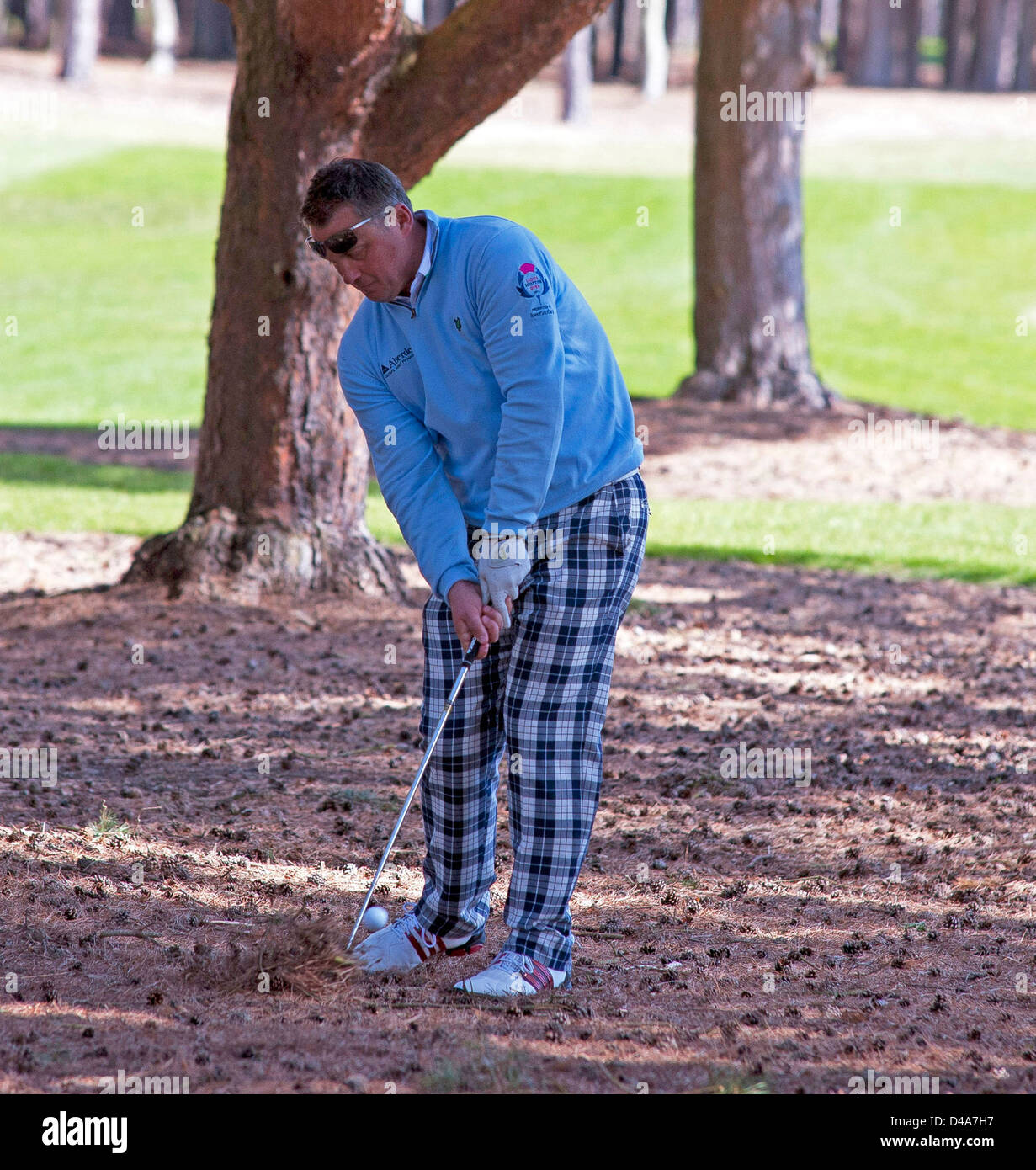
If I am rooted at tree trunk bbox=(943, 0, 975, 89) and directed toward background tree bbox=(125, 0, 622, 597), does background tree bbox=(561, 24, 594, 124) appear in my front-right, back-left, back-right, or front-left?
front-right

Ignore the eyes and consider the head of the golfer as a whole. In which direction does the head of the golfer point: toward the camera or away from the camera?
toward the camera

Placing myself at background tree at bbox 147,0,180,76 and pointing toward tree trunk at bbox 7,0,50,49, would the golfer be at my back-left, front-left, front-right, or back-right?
back-left

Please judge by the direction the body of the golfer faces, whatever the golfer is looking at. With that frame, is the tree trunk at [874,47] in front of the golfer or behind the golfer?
behind

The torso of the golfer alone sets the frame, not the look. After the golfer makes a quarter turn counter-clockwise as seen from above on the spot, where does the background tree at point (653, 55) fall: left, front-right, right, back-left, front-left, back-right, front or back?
back-left

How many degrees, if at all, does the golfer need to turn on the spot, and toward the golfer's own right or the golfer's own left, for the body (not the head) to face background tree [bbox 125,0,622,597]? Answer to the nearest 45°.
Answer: approximately 135° to the golfer's own right

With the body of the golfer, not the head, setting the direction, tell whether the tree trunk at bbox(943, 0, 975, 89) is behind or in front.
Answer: behind

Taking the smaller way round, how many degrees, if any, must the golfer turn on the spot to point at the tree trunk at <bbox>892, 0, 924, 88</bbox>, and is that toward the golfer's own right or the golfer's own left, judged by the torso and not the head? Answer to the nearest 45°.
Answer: approximately 135° to the golfer's own right

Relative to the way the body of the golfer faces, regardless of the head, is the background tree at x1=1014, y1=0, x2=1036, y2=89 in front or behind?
behind

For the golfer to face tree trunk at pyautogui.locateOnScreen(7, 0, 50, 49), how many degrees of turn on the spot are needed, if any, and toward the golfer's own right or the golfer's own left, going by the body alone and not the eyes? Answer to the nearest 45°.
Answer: approximately 135° to the golfer's own right

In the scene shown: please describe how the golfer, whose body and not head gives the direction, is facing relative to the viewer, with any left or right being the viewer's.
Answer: facing the viewer and to the left of the viewer

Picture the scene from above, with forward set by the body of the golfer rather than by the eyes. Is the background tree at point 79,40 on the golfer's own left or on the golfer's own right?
on the golfer's own right
